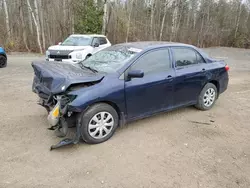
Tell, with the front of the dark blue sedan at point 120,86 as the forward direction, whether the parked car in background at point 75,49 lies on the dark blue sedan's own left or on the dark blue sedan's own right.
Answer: on the dark blue sedan's own right

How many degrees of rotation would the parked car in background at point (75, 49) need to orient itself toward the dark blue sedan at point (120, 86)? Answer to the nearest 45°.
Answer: approximately 45° to its left

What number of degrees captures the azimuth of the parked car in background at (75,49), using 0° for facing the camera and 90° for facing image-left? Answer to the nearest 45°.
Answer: approximately 45°

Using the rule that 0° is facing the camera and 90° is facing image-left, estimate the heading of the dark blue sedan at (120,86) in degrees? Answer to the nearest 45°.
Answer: approximately 45°

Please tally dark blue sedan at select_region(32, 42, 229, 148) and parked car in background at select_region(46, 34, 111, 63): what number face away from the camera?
0
